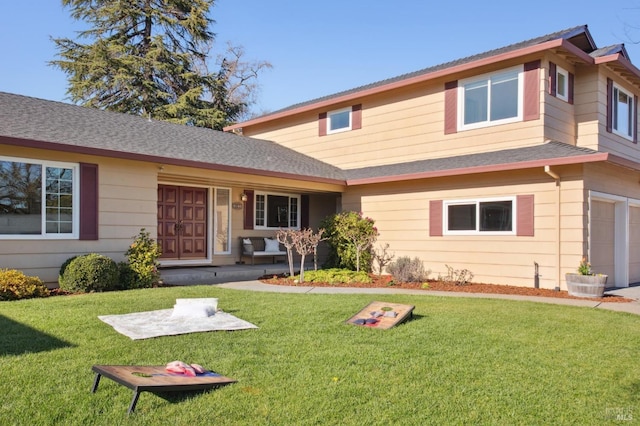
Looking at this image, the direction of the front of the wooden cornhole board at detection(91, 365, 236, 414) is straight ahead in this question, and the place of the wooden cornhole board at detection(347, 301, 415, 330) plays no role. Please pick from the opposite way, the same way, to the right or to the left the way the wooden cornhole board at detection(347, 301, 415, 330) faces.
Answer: the opposite way

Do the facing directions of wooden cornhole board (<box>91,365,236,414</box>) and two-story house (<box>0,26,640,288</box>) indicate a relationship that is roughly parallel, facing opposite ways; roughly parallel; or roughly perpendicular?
roughly perpendicular

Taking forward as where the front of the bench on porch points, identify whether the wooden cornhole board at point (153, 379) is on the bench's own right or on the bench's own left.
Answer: on the bench's own right

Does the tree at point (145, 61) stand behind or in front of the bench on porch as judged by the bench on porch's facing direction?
behind

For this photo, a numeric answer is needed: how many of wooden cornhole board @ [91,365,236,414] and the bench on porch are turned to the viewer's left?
0

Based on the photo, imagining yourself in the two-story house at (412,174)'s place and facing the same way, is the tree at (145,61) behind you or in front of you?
behind

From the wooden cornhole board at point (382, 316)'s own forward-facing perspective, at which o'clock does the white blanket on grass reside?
The white blanket on grass is roughly at 1 o'clock from the wooden cornhole board.

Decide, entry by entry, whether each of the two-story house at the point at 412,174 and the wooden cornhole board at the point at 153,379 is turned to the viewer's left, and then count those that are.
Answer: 0

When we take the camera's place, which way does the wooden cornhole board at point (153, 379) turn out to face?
facing away from the viewer and to the right of the viewer
